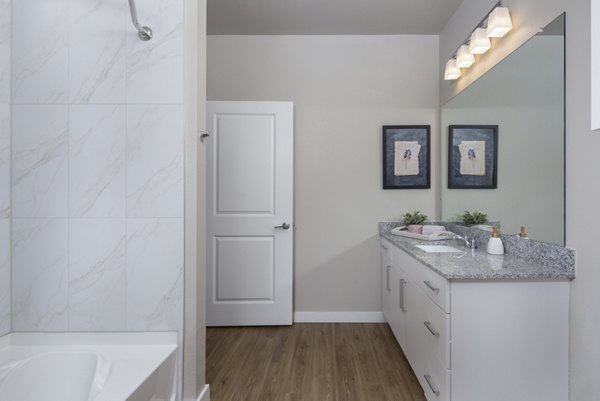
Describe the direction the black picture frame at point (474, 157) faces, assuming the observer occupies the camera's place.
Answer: facing the viewer

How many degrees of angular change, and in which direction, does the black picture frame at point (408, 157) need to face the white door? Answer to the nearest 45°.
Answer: approximately 90° to its right

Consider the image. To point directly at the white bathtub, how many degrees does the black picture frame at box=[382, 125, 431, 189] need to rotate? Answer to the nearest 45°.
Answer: approximately 45° to its right

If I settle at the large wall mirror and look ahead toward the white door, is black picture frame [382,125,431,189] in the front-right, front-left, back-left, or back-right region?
front-right

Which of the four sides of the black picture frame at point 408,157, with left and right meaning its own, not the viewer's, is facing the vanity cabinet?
front

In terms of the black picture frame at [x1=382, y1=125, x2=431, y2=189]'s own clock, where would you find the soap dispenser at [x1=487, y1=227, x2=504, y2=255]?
The soap dispenser is roughly at 11 o'clock from the black picture frame.
